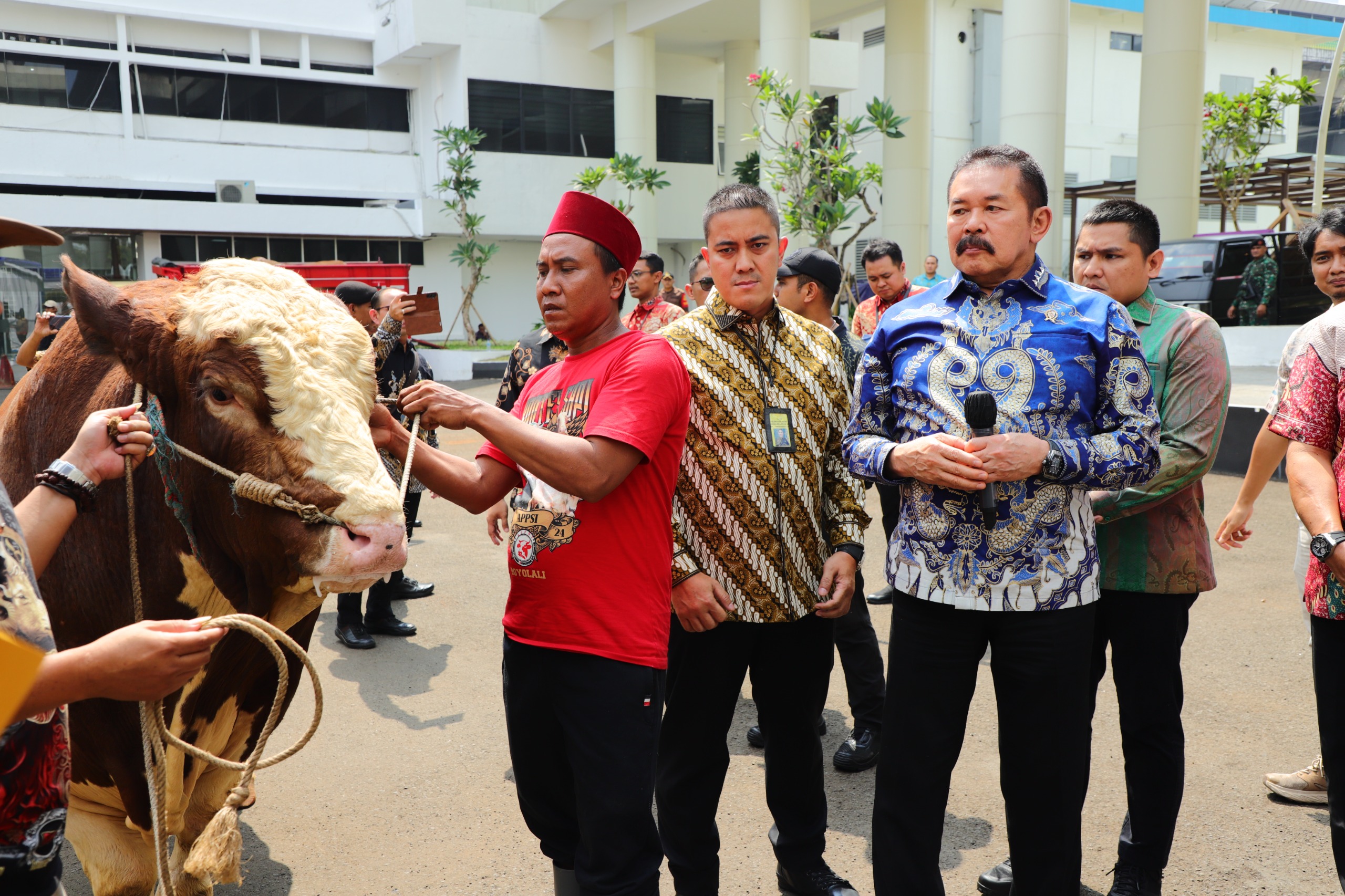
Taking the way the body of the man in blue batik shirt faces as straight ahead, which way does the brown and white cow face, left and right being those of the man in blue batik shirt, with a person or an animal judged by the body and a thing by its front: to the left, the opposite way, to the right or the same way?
to the left

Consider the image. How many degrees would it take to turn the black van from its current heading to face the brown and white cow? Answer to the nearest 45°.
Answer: approximately 45° to its left

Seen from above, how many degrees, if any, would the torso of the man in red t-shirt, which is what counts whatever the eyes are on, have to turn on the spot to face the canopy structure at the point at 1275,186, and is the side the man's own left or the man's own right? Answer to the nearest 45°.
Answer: approximately 180°

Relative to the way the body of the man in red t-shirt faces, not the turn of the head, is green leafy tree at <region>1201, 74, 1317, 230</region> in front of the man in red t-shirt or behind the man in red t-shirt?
behind

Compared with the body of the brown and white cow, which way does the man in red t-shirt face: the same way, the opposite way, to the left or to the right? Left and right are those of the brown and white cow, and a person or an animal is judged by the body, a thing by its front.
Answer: to the right

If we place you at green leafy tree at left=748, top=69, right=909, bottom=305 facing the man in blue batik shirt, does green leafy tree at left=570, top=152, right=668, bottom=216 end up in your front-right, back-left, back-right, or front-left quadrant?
back-right

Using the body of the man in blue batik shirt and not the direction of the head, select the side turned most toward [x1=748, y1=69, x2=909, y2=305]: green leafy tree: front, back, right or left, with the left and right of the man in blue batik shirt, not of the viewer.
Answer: back

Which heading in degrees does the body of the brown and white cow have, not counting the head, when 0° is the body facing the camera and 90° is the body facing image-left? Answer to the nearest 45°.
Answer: approximately 315°

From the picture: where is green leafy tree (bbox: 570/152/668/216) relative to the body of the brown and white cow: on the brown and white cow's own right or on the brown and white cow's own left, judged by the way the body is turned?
on the brown and white cow's own left
